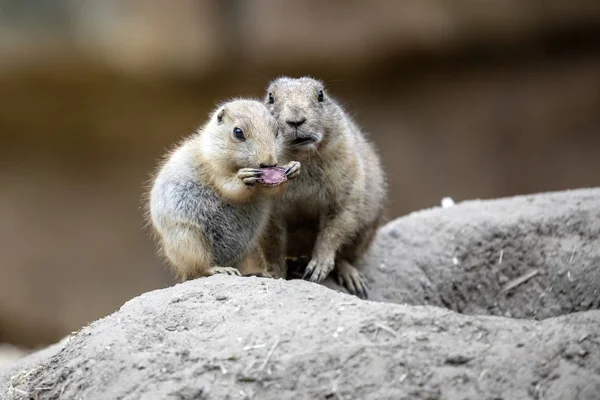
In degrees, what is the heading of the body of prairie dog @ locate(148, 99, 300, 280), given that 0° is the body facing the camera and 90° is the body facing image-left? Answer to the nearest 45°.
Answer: approximately 315°

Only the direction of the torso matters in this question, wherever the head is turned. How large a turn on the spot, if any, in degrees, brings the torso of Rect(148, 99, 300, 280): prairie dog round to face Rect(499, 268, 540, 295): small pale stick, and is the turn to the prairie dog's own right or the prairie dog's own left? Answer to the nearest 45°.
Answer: approximately 45° to the prairie dog's own left
